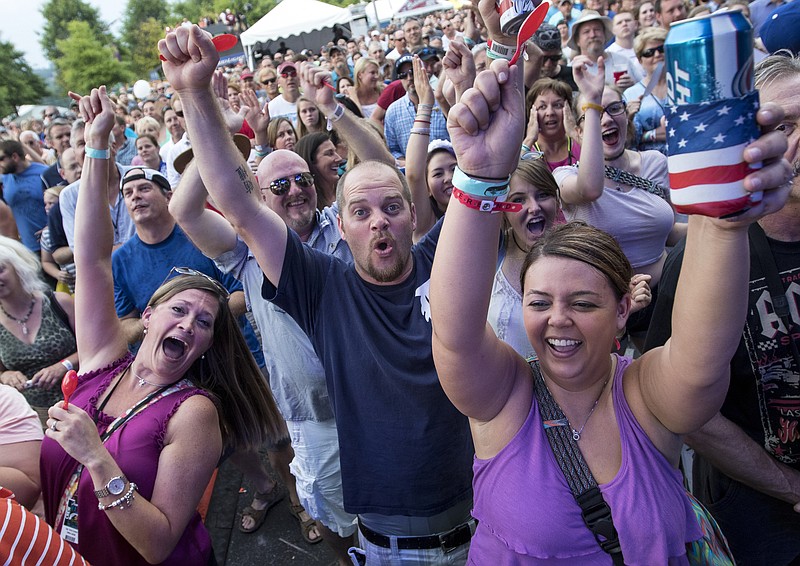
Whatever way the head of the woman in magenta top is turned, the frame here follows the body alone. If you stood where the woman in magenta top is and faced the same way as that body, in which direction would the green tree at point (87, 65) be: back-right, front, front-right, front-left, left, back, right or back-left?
back-right

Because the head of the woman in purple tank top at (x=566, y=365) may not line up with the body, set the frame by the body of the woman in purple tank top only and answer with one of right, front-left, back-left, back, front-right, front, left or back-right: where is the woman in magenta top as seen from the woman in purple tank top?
right

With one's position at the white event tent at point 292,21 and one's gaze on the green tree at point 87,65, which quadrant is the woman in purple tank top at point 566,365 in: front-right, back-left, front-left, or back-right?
back-left

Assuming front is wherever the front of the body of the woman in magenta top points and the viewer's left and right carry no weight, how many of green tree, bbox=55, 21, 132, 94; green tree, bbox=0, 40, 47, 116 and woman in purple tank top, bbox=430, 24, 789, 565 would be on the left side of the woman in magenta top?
1

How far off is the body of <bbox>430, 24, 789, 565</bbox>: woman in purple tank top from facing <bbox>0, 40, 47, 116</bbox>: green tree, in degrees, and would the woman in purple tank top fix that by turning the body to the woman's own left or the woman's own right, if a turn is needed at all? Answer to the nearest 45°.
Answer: approximately 135° to the woman's own right

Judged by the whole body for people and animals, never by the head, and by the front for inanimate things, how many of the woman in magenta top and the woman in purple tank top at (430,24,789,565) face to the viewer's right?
0

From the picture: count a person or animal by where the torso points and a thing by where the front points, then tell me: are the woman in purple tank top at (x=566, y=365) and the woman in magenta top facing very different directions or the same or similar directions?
same or similar directions

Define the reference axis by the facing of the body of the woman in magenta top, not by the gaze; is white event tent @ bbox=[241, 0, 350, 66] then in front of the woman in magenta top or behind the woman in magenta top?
behind

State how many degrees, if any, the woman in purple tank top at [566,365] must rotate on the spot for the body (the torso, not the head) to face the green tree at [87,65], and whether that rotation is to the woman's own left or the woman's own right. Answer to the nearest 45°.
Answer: approximately 135° to the woman's own right

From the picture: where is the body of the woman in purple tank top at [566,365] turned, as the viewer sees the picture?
toward the camera

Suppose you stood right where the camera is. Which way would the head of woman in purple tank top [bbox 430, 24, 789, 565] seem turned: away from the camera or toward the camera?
toward the camera

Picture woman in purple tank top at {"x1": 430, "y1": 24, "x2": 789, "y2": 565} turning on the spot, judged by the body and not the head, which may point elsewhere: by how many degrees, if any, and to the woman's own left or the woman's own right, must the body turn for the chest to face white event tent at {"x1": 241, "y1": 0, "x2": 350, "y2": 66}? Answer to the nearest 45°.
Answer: approximately 135° to the woman's own right

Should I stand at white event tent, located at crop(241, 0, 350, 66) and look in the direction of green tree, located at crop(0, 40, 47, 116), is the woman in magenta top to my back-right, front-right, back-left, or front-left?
back-left

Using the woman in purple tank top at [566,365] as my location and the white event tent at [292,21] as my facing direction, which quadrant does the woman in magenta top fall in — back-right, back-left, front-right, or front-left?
front-left

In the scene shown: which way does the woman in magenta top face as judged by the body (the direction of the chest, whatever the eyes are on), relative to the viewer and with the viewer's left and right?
facing the viewer and to the left of the viewer
